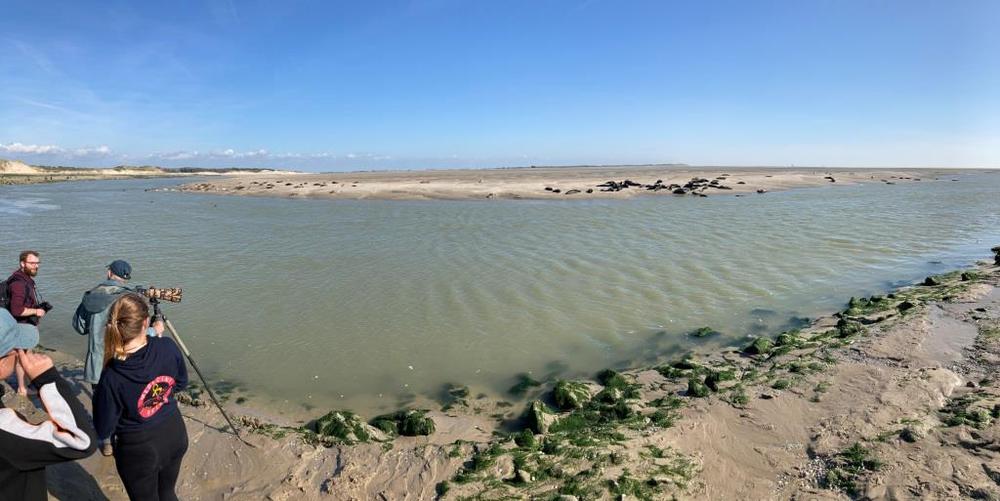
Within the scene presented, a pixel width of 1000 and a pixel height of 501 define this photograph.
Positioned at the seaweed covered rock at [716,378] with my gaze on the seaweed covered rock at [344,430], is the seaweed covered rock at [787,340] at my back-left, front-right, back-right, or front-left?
back-right

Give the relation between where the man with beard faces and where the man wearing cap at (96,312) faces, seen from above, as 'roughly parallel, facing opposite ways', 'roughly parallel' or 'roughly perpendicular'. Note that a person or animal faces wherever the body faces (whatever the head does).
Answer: roughly perpendicular

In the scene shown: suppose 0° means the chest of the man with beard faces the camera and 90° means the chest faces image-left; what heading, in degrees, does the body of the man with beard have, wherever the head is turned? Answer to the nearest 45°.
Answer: approximately 315°

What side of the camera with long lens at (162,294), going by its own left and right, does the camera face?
right

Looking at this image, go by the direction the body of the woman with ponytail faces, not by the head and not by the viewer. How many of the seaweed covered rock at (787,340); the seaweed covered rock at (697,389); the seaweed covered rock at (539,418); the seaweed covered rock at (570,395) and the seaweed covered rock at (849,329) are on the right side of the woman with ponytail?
5

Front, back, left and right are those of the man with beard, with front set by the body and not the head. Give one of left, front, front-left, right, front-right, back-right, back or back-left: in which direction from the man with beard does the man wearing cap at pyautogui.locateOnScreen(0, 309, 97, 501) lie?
front-right

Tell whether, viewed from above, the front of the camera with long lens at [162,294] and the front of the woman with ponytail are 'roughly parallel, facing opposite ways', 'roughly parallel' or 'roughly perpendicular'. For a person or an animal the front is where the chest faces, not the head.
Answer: roughly perpendicular

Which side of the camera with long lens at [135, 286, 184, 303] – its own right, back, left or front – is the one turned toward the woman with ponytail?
right

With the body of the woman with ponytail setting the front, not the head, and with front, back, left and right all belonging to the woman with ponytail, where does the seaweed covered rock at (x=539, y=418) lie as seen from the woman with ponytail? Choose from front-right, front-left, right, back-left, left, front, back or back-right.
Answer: right

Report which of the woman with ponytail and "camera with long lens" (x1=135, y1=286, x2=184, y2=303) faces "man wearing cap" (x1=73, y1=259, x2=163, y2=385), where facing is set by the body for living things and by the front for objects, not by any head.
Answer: the woman with ponytail

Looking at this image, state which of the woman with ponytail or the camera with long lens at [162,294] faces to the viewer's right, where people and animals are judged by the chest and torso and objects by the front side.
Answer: the camera with long lens

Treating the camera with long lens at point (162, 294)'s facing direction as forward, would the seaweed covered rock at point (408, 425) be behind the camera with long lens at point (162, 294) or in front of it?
in front

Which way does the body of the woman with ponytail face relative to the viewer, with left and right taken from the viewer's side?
facing away from the viewer

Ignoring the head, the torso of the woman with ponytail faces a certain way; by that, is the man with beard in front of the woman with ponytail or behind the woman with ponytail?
in front

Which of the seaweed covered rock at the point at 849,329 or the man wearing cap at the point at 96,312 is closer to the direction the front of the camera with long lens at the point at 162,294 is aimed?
the seaweed covered rock

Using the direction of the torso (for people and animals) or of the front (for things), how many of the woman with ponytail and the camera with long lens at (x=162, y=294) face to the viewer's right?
1
